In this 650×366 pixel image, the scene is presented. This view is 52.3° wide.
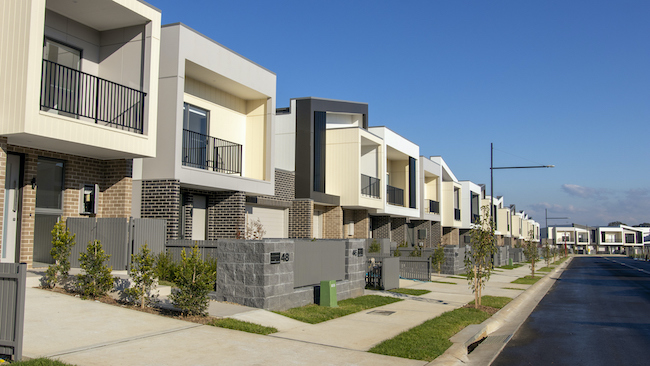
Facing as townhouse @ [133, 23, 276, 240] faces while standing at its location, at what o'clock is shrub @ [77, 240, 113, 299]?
The shrub is roughly at 2 o'clock from the townhouse.

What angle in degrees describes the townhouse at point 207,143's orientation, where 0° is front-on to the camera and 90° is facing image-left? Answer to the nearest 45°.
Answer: approximately 315°

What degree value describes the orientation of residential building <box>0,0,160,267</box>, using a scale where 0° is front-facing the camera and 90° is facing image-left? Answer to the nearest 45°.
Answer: approximately 315°

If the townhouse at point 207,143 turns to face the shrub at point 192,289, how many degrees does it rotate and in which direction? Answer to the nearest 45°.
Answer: approximately 45° to its right

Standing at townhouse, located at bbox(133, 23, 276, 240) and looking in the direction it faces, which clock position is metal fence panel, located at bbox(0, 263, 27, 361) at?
The metal fence panel is roughly at 2 o'clock from the townhouse.

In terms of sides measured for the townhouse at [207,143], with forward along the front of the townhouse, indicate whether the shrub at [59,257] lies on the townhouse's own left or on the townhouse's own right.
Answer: on the townhouse's own right

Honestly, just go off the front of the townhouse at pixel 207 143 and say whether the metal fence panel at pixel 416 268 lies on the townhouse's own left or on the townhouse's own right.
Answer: on the townhouse's own left

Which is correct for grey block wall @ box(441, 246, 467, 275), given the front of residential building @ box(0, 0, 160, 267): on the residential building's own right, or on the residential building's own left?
on the residential building's own left

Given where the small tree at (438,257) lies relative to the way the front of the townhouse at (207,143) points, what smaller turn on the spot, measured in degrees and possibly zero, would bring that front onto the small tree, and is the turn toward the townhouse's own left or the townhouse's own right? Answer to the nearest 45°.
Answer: approximately 90° to the townhouse's own left
